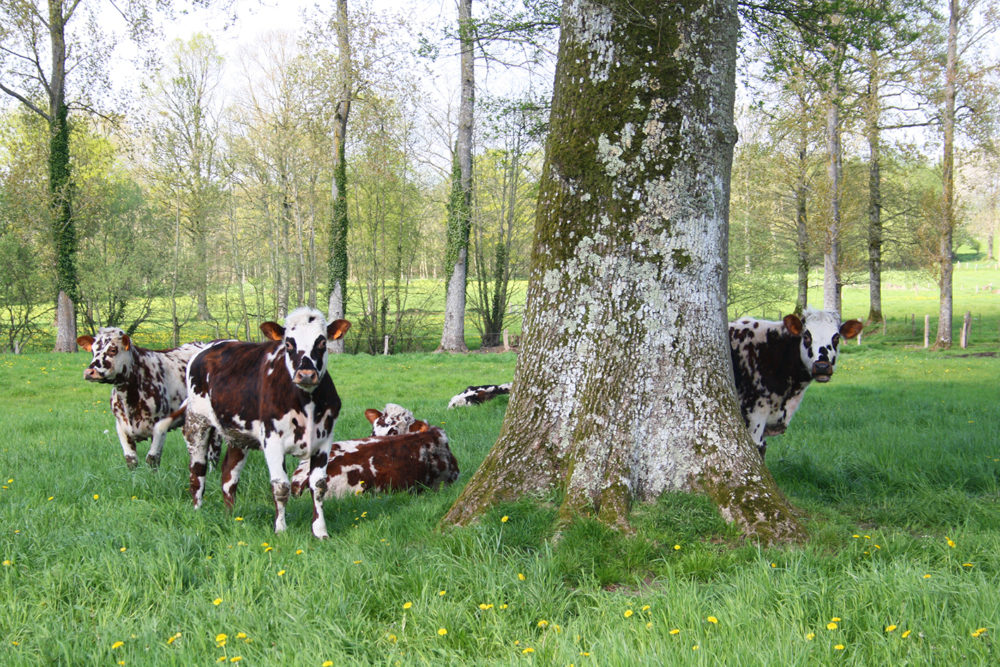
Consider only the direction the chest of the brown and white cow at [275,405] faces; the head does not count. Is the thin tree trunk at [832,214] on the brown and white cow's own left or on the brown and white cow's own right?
on the brown and white cow's own left

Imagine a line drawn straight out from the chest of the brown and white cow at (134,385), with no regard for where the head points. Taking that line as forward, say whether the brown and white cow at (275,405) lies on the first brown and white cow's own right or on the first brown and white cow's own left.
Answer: on the first brown and white cow's own left

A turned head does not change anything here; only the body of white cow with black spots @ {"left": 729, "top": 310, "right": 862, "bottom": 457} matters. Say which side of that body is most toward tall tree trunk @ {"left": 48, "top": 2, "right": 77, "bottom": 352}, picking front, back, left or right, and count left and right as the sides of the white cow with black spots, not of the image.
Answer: back

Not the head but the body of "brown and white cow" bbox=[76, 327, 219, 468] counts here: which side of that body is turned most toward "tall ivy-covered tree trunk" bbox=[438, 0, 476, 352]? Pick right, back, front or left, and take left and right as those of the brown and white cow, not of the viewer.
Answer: back

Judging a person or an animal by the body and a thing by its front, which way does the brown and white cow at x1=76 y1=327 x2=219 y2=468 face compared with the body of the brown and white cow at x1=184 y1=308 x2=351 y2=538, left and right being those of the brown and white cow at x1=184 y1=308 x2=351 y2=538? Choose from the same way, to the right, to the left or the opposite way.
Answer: to the right

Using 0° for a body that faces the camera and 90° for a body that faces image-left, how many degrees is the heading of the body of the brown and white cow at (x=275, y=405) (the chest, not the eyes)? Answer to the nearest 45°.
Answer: approximately 315°

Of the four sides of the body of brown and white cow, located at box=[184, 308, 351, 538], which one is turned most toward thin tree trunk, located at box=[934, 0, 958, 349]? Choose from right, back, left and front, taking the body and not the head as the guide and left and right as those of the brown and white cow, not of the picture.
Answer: left

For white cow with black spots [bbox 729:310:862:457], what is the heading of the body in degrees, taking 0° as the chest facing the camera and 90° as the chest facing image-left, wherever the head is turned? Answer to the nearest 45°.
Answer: approximately 315°

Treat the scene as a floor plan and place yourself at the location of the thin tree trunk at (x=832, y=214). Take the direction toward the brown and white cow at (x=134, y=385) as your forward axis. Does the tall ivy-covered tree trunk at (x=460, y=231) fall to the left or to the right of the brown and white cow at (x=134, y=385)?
right

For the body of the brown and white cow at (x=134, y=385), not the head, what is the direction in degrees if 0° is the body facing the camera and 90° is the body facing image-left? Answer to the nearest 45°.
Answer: approximately 45°
